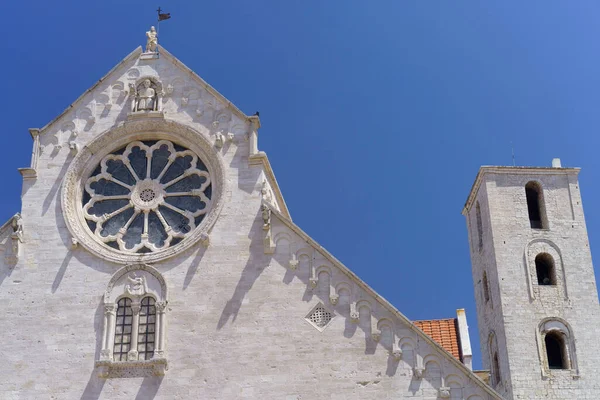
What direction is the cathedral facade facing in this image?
toward the camera
